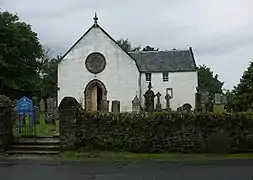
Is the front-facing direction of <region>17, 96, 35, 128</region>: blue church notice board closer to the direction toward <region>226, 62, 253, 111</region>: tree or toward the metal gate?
the metal gate

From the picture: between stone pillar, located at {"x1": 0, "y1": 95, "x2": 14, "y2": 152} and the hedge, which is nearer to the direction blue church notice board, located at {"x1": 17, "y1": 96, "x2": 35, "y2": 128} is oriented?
the stone pillar

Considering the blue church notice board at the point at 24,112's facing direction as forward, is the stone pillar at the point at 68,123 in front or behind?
in front

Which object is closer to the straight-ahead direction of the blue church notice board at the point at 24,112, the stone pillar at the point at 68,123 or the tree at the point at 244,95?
the stone pillar

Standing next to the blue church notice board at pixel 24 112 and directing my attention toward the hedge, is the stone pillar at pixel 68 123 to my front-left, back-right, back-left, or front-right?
front-right

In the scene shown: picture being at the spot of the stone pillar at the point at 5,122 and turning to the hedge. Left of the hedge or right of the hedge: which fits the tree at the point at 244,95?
left

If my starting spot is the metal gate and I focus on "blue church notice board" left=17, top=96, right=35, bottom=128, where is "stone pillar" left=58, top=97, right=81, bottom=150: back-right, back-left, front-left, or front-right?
back-right

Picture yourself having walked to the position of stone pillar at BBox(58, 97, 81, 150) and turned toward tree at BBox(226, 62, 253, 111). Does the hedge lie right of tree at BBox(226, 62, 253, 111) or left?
right

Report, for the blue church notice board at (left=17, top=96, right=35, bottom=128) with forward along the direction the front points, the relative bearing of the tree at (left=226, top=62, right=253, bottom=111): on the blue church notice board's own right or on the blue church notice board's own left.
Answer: on the blue church notice board's own left

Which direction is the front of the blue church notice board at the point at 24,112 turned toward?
toward the camera

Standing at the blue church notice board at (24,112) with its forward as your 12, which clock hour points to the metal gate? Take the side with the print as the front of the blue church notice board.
The metal gate is roughly at 12 o'clock from the blue church notice board.

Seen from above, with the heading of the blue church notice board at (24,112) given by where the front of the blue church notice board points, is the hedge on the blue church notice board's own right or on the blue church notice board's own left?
on the blue church notice board's own left

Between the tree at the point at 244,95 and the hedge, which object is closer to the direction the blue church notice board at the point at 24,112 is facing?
the hedge

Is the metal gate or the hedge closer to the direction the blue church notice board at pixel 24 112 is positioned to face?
the metal gate
